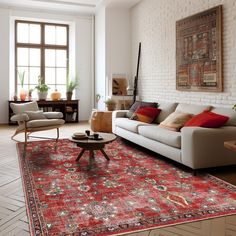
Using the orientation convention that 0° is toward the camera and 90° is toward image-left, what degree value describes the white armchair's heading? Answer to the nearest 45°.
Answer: approximately 315°

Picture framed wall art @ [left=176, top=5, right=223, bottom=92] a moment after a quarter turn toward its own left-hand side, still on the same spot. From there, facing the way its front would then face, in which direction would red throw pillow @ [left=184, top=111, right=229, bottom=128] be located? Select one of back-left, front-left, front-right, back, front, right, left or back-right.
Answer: front-right

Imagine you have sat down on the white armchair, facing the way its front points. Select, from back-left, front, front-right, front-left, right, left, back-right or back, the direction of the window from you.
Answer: back-left

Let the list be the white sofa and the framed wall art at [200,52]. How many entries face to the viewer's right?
0

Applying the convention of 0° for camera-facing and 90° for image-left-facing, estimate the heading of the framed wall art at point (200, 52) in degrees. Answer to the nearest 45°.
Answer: approximately 45°

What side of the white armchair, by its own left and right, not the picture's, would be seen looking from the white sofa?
front

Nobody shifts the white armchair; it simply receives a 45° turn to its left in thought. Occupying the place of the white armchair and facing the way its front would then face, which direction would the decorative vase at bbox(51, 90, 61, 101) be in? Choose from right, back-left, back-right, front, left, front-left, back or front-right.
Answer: left

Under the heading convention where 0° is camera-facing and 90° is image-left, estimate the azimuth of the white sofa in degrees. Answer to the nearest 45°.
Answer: approximately 45°
